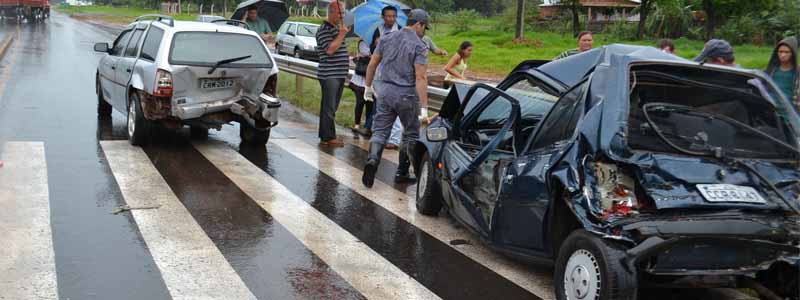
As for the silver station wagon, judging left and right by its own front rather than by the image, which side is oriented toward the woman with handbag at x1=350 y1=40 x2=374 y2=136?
right

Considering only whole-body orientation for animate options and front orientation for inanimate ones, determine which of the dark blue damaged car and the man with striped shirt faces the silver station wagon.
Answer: the dark blue damaged car

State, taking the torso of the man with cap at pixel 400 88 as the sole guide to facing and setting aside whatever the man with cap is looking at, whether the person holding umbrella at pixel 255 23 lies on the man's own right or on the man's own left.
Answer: on the man's own left

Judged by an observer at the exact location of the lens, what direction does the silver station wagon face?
facing away from the viewer and to the left of the viewer

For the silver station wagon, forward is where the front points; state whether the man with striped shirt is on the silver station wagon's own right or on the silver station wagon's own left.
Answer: on the silver station wagon's own right

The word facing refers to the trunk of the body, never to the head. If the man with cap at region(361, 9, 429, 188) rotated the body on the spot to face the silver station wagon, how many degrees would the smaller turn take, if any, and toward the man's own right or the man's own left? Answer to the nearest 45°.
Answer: approximately 90° to the man's own left
